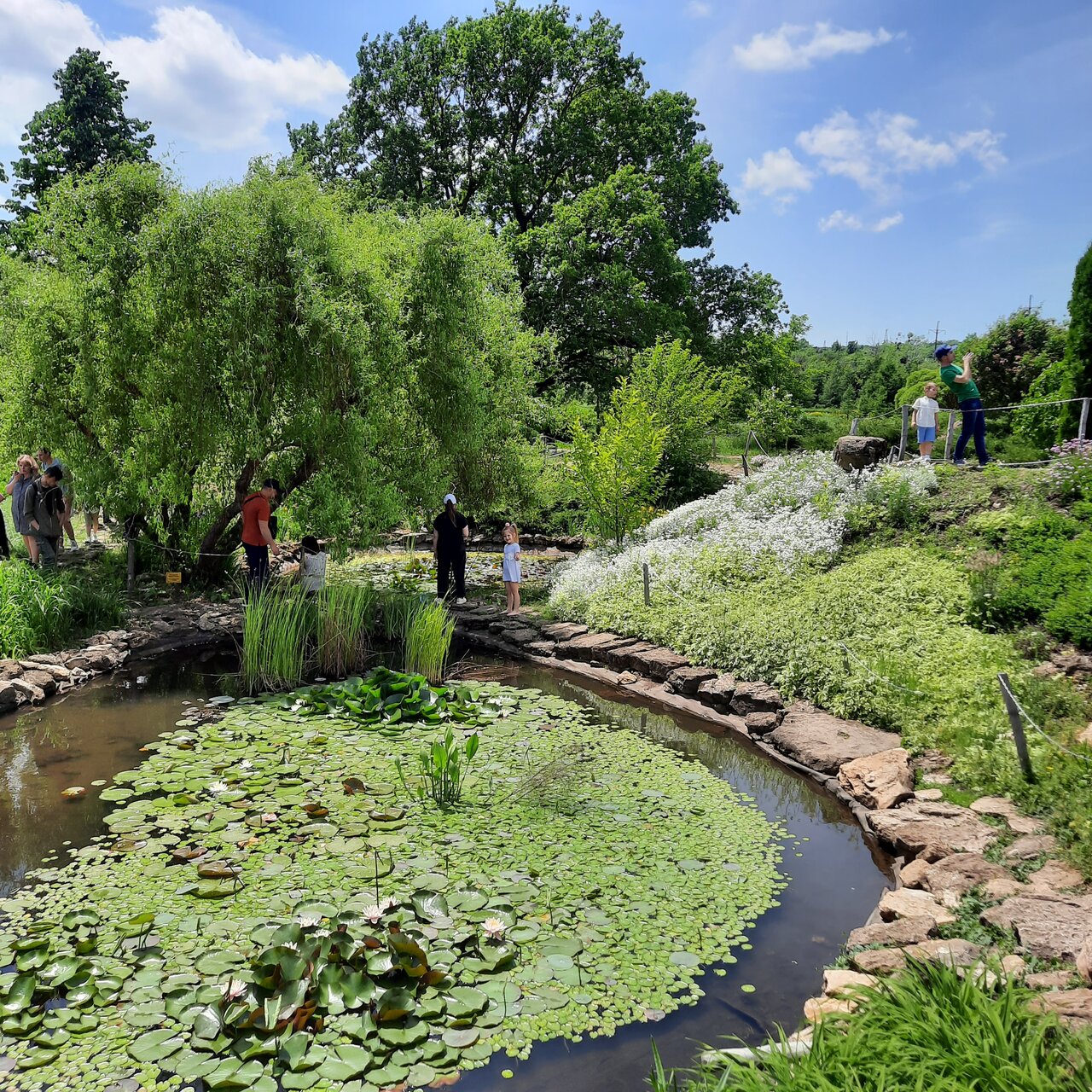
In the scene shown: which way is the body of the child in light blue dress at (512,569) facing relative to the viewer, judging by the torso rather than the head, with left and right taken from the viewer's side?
facing the viewer and to the left of the viewer

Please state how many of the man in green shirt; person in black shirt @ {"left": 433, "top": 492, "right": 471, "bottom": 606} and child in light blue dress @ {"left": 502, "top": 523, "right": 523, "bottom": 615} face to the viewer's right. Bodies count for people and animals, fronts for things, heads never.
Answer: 1

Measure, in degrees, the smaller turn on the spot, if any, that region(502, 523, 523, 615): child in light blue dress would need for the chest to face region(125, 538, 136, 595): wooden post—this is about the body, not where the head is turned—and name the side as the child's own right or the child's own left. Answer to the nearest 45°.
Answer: approximately 45° to the child's own right

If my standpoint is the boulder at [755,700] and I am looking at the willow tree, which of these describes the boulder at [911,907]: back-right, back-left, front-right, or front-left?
back-left

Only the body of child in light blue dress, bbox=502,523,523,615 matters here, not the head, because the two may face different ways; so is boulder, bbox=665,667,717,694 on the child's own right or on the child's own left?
on the child's own left

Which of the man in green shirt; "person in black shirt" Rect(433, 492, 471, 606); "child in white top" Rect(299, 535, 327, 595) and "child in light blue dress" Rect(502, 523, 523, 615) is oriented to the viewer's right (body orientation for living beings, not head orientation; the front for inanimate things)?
the man in green shirt

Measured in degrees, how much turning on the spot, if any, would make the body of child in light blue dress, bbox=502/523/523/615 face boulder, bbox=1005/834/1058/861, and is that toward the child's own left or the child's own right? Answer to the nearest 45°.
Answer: approximately 45° to the child's own left

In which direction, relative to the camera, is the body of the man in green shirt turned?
to the viewer's right
